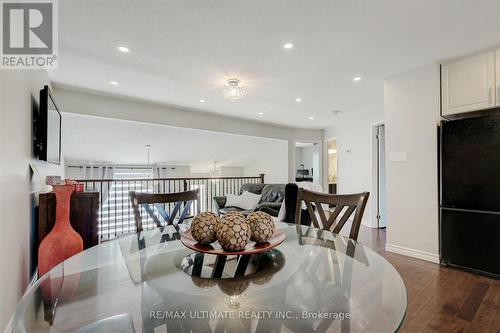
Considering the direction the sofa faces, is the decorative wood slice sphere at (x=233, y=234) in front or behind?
in front

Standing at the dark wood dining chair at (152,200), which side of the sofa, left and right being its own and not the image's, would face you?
front

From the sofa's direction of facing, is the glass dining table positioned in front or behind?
in front

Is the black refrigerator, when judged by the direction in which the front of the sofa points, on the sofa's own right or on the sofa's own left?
on the sofa's own left

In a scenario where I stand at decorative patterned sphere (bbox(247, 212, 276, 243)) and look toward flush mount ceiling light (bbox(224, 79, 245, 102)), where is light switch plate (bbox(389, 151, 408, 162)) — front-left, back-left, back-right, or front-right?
front-right

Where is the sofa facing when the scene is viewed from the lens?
facing the viewer and to the left of the viewer

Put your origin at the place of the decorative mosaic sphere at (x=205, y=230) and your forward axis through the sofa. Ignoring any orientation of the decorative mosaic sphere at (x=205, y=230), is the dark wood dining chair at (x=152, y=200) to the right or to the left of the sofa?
left

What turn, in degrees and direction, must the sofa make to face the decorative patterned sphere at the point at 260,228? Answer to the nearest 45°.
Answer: approximately 45° to its left

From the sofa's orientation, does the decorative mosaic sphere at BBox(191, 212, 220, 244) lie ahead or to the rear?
ahead

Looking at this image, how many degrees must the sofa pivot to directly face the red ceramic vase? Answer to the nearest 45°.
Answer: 0° — it already faces it

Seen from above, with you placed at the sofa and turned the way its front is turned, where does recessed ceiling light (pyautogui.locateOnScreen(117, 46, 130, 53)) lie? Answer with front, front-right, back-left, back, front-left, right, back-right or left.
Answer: front

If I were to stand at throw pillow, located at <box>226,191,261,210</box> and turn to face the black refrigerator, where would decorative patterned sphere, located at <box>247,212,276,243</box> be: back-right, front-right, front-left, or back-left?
front-right

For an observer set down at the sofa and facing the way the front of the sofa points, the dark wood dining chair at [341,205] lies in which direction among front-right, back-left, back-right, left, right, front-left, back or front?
front-left
